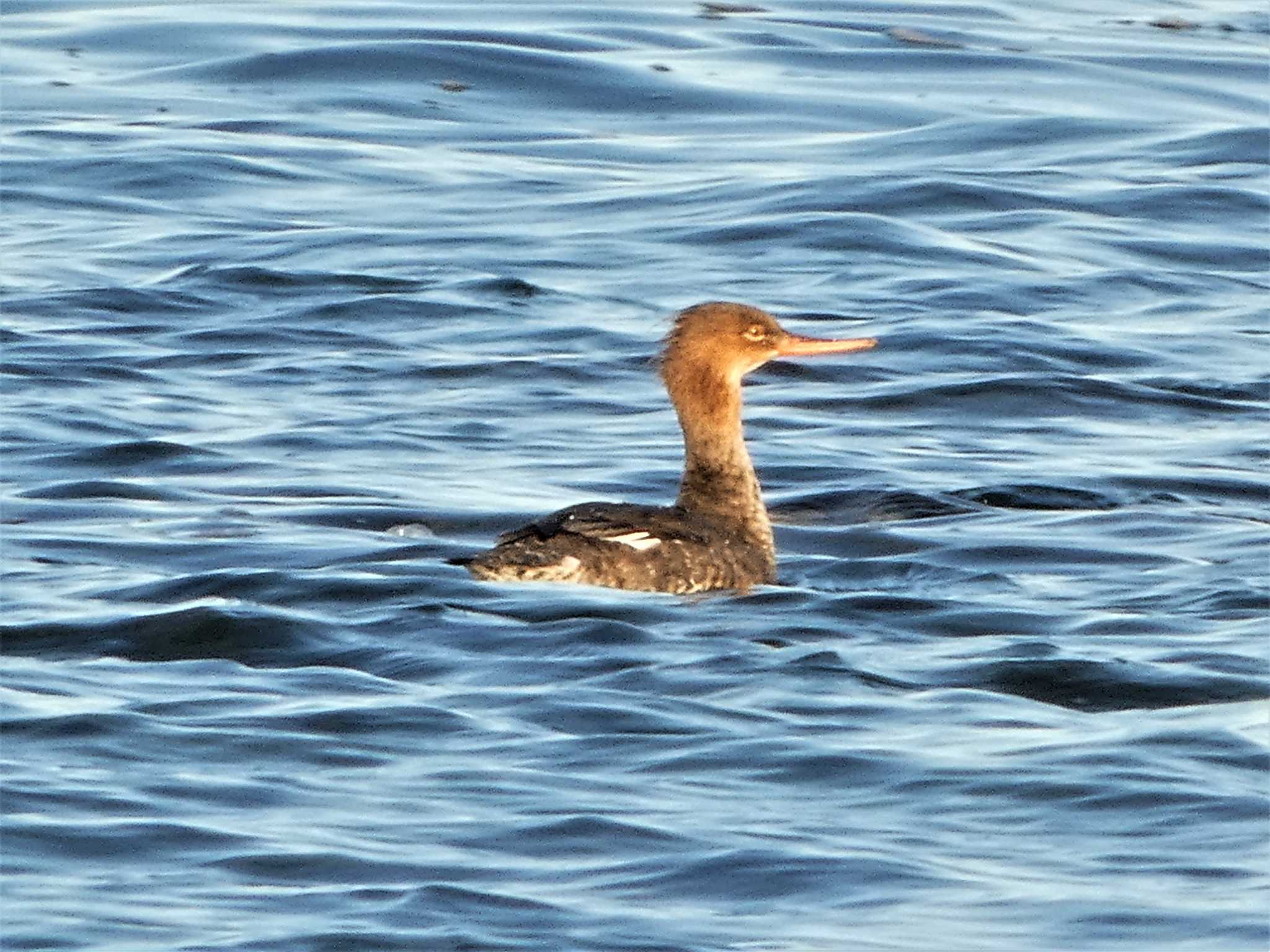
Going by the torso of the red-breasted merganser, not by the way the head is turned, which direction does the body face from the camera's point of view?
to the viewer's right
